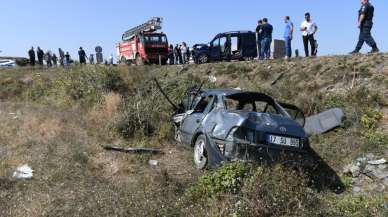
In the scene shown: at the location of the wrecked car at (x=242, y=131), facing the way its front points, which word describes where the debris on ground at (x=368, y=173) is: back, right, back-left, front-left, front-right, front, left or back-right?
back-right

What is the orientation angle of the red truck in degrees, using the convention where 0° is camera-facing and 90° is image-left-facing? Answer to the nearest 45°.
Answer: approximately 315°

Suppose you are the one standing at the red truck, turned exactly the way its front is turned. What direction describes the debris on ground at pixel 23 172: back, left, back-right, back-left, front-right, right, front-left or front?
front-right

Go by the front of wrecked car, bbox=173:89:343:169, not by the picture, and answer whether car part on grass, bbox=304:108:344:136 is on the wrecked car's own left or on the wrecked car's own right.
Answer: on the wrecked car's own right

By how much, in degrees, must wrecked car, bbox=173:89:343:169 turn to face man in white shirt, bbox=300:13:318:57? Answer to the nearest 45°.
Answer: approximately 45° to its right

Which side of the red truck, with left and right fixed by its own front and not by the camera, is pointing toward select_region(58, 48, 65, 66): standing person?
back

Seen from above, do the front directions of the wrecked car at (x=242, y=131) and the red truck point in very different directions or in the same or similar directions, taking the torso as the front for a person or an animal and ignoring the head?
very different directions

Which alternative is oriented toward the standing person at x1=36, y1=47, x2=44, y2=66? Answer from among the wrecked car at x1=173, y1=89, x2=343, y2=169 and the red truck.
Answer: the wrecked car

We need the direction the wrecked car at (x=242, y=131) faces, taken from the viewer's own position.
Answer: facing away from the viewer and to the left of the viewer

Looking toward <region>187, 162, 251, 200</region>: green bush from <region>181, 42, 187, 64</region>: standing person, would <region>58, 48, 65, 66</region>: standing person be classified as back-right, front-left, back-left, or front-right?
back-right

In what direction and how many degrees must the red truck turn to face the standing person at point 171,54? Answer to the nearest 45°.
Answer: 0° — it already faces them

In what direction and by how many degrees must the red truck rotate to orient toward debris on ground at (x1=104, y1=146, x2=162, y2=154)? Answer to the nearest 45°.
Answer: approximately 45° to its right

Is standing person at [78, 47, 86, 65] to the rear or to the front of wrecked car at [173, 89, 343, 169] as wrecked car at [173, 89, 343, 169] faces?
to the front

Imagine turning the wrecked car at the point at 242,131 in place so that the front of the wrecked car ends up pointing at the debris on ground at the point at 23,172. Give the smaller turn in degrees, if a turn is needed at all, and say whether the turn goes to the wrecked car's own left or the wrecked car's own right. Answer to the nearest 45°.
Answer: approximately 45° to the wrecked car's own left

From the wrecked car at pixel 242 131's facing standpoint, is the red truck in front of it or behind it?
in front
